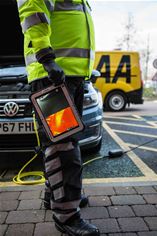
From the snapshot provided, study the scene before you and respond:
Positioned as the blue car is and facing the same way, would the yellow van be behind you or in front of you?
behind

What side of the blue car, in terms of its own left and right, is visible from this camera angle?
front
